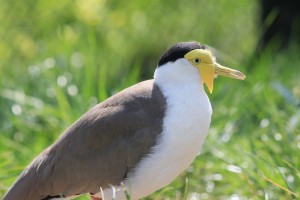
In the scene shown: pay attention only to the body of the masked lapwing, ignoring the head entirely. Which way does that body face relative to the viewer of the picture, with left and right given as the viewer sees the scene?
facing to the right of the viewer
